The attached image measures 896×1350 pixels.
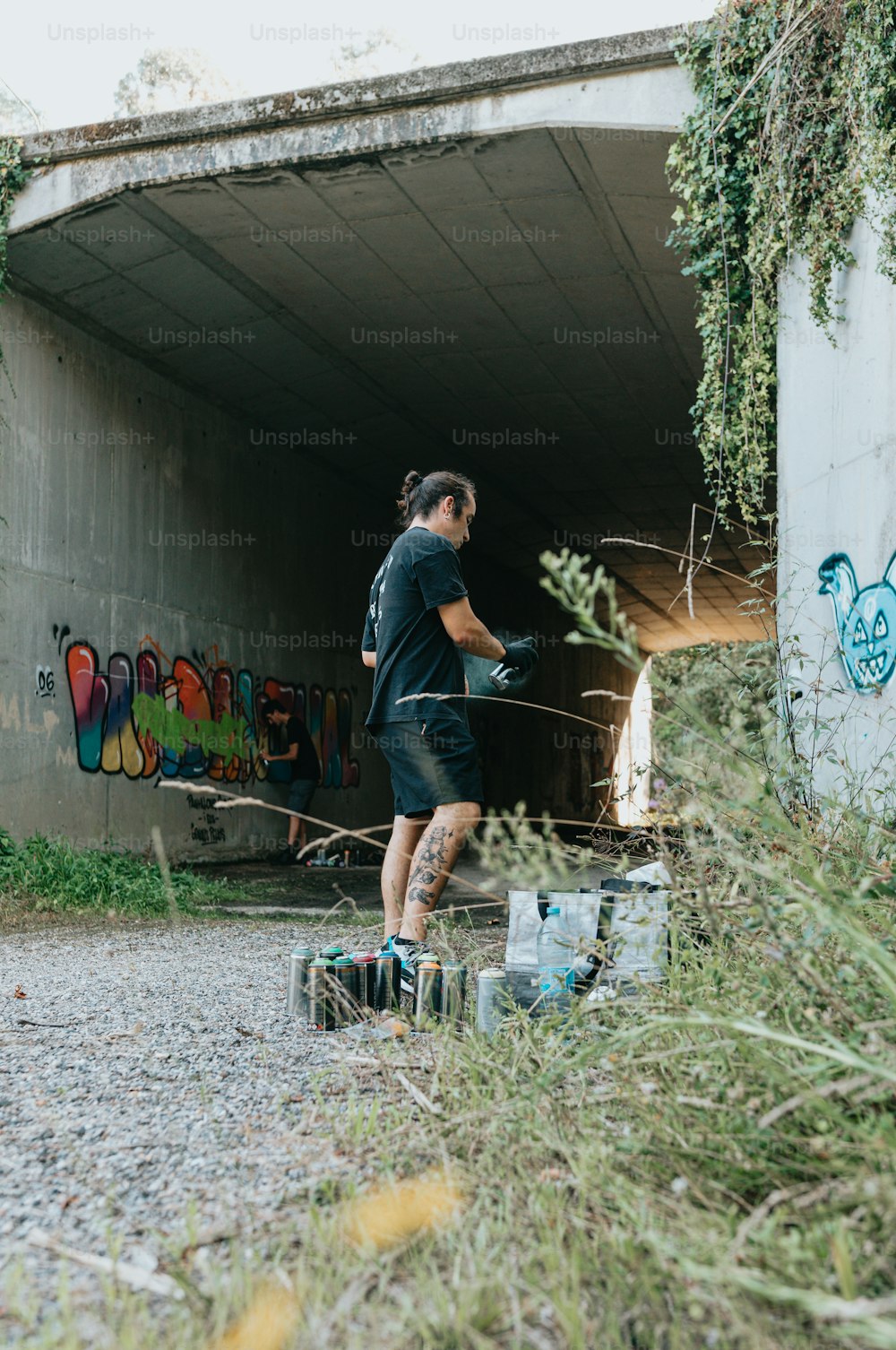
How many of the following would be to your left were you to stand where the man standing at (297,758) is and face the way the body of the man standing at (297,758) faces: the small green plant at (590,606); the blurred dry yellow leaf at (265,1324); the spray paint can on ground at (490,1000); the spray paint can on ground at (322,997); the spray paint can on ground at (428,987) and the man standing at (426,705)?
6

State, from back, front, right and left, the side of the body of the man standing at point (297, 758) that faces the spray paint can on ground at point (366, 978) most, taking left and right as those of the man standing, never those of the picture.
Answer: left

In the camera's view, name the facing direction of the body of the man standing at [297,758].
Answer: to the viewer's left

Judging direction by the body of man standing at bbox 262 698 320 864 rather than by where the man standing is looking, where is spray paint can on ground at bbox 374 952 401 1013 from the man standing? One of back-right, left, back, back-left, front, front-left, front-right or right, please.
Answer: left

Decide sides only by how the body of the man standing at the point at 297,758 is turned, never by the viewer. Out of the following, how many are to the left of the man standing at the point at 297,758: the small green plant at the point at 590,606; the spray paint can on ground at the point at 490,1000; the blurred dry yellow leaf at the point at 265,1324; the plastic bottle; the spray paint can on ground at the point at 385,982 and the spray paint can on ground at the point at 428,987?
6

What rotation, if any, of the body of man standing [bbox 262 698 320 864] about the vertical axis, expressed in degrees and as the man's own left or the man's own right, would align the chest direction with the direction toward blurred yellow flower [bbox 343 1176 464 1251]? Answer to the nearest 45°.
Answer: approximately 90° to the man's own left

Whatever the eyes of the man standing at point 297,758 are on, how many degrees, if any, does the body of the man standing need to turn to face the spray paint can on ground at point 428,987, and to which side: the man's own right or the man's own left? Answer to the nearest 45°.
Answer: approximately 90° to the man's own left

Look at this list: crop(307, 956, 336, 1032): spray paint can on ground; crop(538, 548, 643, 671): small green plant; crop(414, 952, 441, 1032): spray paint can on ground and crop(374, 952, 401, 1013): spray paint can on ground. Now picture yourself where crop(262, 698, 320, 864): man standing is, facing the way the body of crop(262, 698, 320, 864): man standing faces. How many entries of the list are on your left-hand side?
4

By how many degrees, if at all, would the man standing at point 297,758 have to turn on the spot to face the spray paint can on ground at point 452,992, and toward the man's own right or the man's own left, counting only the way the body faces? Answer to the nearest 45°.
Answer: approximately 90° to the man's own left

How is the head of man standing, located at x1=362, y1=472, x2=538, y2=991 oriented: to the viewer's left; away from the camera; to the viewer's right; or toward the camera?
to the viewer's right

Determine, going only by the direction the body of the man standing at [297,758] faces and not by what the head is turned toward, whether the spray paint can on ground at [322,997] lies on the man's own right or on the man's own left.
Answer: on the man's own left

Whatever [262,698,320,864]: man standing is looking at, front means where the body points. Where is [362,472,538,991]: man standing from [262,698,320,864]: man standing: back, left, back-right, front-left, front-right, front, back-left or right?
left

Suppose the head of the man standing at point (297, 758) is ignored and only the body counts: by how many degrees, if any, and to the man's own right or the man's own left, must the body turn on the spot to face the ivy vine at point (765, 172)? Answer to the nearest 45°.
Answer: approximately 90° to the man's own left

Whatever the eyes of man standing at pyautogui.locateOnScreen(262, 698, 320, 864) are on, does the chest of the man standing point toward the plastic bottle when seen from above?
no

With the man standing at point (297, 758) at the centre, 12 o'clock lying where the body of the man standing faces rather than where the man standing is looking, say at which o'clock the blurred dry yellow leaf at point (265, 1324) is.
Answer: The blurred dry yellow leaf is roughly at 9 o'clock from the man standing.
